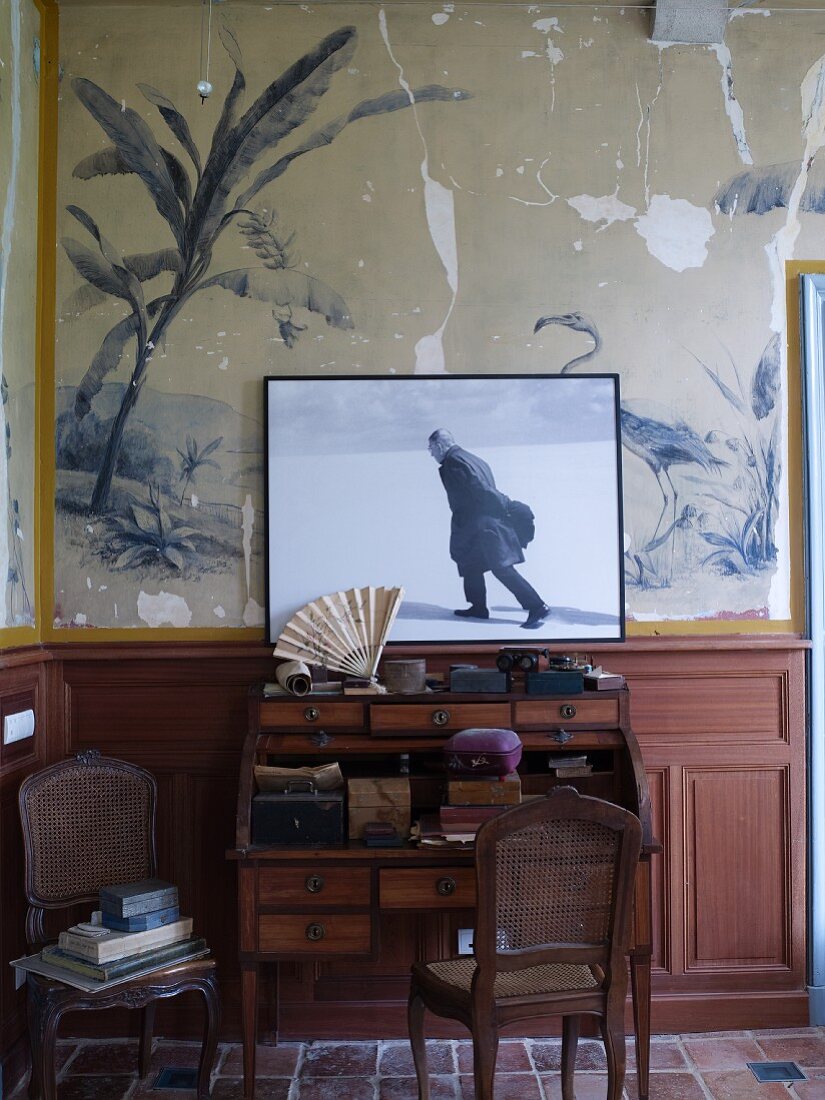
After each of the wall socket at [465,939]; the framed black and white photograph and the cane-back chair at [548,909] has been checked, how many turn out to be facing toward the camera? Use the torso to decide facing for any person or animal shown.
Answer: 2

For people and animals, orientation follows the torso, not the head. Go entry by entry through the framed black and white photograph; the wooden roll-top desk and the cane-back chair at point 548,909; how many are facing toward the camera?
2

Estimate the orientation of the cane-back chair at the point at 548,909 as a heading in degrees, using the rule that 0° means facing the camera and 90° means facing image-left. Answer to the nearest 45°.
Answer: approximately 135°

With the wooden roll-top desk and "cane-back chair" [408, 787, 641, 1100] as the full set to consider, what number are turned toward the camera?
1

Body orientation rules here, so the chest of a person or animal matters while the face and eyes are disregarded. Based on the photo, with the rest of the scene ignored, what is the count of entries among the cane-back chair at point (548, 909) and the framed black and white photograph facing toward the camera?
1
